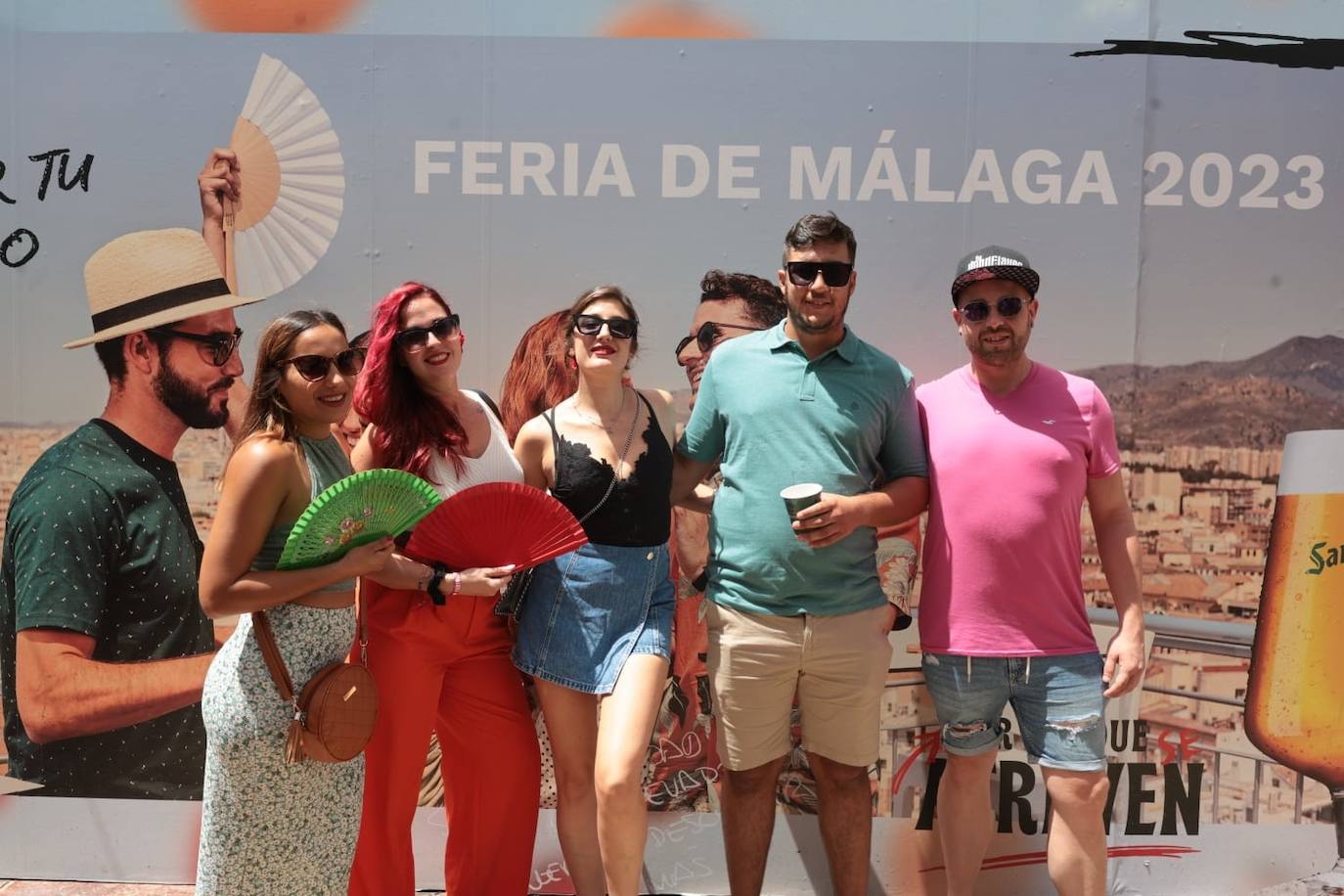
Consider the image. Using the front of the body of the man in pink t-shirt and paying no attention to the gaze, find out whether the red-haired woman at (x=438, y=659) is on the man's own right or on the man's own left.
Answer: on the man's own right

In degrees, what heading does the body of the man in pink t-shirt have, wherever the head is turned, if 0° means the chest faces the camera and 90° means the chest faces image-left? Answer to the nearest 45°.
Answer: approximately 0°

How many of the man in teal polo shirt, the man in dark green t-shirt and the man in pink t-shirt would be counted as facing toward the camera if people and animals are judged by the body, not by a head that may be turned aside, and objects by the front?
2

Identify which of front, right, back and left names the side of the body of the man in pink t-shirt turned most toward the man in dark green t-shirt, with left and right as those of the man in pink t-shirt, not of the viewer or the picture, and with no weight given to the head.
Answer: right
